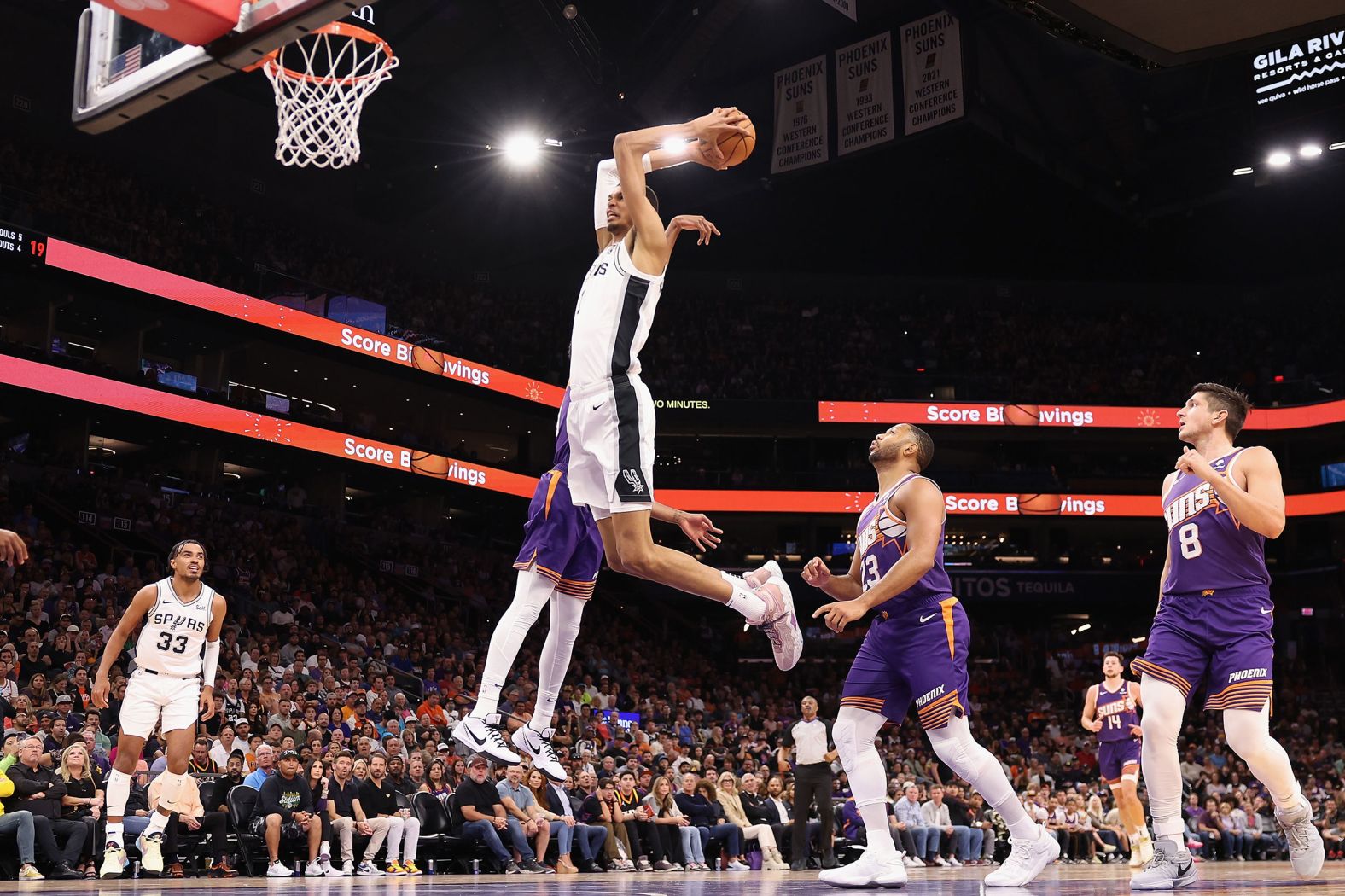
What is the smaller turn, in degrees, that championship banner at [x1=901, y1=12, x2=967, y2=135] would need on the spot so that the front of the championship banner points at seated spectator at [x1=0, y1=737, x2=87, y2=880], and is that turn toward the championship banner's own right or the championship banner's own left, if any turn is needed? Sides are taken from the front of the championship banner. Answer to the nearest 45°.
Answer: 0° — it already faces them

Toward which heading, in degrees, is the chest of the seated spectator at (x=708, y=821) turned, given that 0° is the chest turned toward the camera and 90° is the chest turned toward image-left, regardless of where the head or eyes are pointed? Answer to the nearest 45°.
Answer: approximately 315°

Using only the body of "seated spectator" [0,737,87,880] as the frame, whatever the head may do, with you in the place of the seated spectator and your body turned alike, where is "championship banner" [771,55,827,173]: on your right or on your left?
on your left

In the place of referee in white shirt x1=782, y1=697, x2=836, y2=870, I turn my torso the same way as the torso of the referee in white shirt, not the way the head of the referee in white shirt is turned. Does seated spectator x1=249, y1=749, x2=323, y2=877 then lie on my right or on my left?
on my right

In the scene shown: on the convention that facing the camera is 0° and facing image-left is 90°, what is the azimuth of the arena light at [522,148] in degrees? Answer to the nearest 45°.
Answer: approximately 0°

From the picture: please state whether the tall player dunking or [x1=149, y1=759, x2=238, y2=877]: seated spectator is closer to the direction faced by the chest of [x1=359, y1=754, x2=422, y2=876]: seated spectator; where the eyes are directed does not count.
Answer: the tall player dunking

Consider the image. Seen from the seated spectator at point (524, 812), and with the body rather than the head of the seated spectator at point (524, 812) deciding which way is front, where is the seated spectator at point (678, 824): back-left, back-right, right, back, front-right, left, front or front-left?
left

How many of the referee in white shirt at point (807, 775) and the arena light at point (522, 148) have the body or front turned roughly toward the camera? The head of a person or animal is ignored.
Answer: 2

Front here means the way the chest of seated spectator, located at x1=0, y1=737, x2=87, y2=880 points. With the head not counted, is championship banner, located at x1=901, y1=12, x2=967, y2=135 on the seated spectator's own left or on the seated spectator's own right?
on the seated spectator's own left
